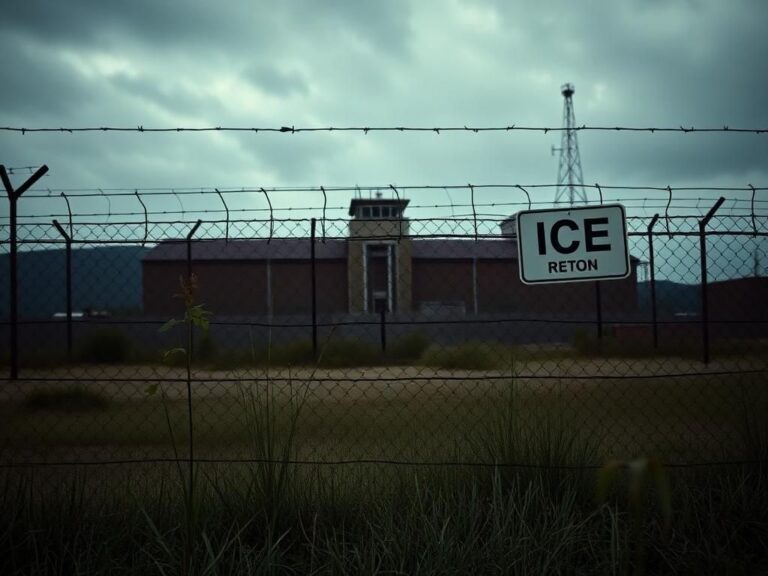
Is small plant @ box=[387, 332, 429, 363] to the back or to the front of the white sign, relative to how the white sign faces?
to the back

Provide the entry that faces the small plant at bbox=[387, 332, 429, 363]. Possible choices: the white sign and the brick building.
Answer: the brick building

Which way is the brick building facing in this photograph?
toward the camera

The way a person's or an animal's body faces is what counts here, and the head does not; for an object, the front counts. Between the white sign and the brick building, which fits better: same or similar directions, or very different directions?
same or similar directions

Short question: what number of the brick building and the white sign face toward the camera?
2

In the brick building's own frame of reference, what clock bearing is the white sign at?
The white sign is roughly at 12 o'clock from the brick building.

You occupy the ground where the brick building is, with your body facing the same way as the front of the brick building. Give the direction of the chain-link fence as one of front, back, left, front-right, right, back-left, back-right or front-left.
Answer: front

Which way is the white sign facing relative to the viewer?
toward the camera

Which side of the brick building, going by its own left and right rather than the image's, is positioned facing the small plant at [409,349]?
front

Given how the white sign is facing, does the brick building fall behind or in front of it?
behind
